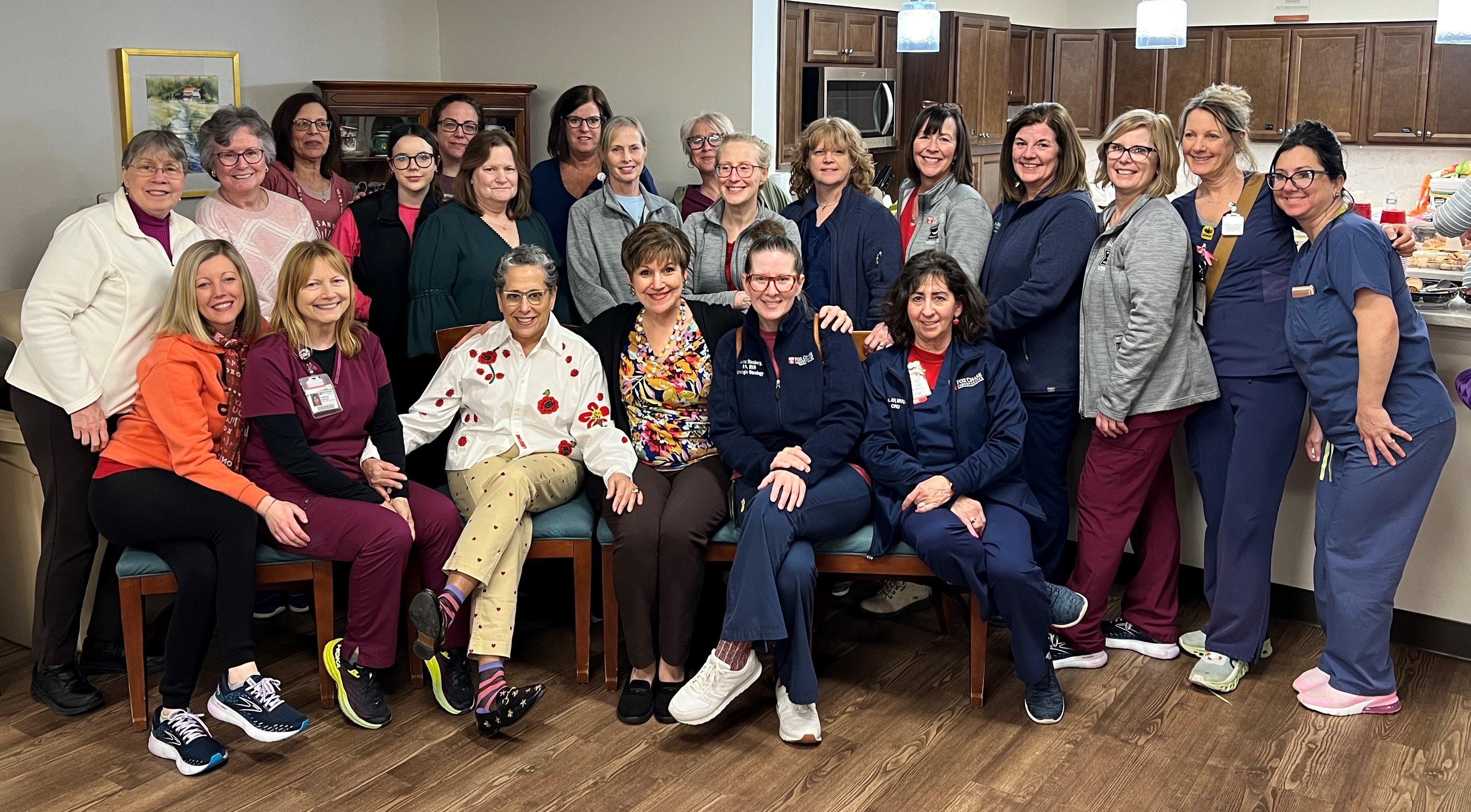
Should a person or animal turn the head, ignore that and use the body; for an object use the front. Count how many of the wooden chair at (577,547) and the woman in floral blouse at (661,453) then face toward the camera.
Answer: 2

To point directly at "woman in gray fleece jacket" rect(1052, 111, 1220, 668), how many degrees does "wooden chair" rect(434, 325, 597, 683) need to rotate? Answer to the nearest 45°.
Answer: approximately 90° to its left

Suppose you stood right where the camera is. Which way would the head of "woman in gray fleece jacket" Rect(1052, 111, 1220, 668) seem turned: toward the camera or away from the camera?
toward the camera

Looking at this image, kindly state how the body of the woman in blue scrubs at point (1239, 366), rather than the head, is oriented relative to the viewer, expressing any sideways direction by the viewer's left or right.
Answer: facing the viewer and to the left of the viewer

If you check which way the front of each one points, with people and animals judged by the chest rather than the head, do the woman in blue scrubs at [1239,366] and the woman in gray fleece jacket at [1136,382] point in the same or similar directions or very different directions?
same or similar directions

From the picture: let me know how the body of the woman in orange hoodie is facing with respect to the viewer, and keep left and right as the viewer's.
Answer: facing the viewer and to the right of the viewer

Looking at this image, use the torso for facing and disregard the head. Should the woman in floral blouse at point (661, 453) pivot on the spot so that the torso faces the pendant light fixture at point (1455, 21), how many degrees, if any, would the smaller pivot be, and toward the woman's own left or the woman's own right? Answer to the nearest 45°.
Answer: approximately 90° to the woman's own left

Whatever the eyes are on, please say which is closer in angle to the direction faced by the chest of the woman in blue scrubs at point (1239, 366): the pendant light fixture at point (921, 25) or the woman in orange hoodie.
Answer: the woman in orange hoodie

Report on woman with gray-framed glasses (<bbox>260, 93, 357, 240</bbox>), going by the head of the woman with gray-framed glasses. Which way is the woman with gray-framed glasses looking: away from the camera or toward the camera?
toward the camera

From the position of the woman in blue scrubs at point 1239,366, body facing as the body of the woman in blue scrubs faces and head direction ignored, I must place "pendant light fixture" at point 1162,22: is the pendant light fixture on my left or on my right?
on my right

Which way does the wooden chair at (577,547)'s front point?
toward the camera

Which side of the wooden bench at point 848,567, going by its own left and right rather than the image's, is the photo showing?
front

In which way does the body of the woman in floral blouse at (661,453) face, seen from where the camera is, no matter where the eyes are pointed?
toward the camera

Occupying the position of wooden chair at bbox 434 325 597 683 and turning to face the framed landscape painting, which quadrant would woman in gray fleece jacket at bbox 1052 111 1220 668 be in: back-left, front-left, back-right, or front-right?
back-right

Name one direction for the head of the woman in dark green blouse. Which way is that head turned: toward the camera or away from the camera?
toward the camera

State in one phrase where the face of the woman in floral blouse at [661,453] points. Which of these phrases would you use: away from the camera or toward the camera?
toward the camera

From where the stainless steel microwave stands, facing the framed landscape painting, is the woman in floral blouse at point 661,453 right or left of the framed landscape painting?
left
